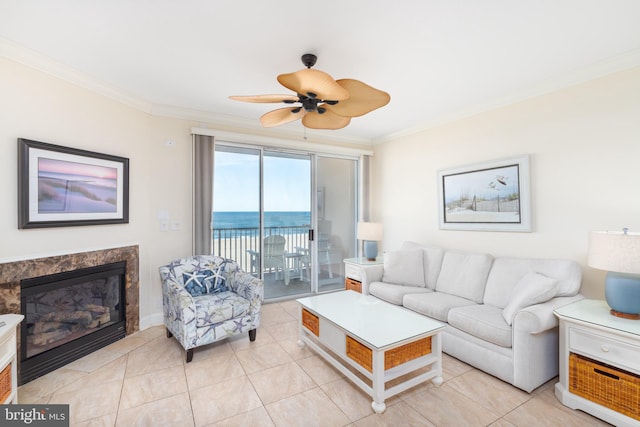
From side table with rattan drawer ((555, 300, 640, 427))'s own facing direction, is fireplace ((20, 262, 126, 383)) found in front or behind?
in front

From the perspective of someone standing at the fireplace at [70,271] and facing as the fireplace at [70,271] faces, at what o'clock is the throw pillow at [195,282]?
The throw pillow is roughly at 11 o'clock from the fireplace.

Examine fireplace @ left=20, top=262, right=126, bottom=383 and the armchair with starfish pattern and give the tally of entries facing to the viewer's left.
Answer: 0

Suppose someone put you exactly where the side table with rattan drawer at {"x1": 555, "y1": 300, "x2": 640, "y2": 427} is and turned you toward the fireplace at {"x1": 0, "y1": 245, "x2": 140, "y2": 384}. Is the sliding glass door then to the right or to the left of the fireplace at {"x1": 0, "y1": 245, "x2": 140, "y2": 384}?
right

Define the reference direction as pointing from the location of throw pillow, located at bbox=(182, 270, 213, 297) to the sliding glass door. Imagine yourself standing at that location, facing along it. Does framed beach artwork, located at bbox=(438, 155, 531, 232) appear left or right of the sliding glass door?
right

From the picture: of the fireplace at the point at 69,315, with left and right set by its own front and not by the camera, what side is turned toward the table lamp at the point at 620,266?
front

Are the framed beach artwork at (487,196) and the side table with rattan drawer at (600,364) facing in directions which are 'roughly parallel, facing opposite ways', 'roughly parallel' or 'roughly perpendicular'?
roughly parallel

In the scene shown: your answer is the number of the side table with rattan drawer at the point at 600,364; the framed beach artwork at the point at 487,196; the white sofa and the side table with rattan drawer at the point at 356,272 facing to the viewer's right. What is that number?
0

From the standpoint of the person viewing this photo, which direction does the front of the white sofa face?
facing the viewer and to the left of the viewer

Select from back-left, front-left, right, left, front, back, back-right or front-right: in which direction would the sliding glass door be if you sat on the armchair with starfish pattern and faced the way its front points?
left

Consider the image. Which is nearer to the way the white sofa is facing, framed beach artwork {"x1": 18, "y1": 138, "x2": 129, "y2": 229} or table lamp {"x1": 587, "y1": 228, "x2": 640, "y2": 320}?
the framed beach artwork

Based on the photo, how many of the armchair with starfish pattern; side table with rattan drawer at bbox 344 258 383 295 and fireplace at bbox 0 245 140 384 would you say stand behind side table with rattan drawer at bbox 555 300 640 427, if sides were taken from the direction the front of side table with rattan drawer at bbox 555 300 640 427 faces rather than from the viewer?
0

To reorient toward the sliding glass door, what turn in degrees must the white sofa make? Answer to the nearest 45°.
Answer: approximately 45° to its right

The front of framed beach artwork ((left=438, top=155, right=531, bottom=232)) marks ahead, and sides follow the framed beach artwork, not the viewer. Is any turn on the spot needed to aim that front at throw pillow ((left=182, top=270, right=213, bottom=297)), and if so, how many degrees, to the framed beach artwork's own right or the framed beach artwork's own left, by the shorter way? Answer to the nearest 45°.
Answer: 0° — it already faces it

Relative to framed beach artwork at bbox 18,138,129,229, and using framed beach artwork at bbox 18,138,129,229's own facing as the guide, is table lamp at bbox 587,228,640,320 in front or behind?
in front

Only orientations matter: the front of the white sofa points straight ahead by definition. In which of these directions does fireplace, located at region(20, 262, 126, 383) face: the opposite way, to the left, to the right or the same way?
the opposite way
